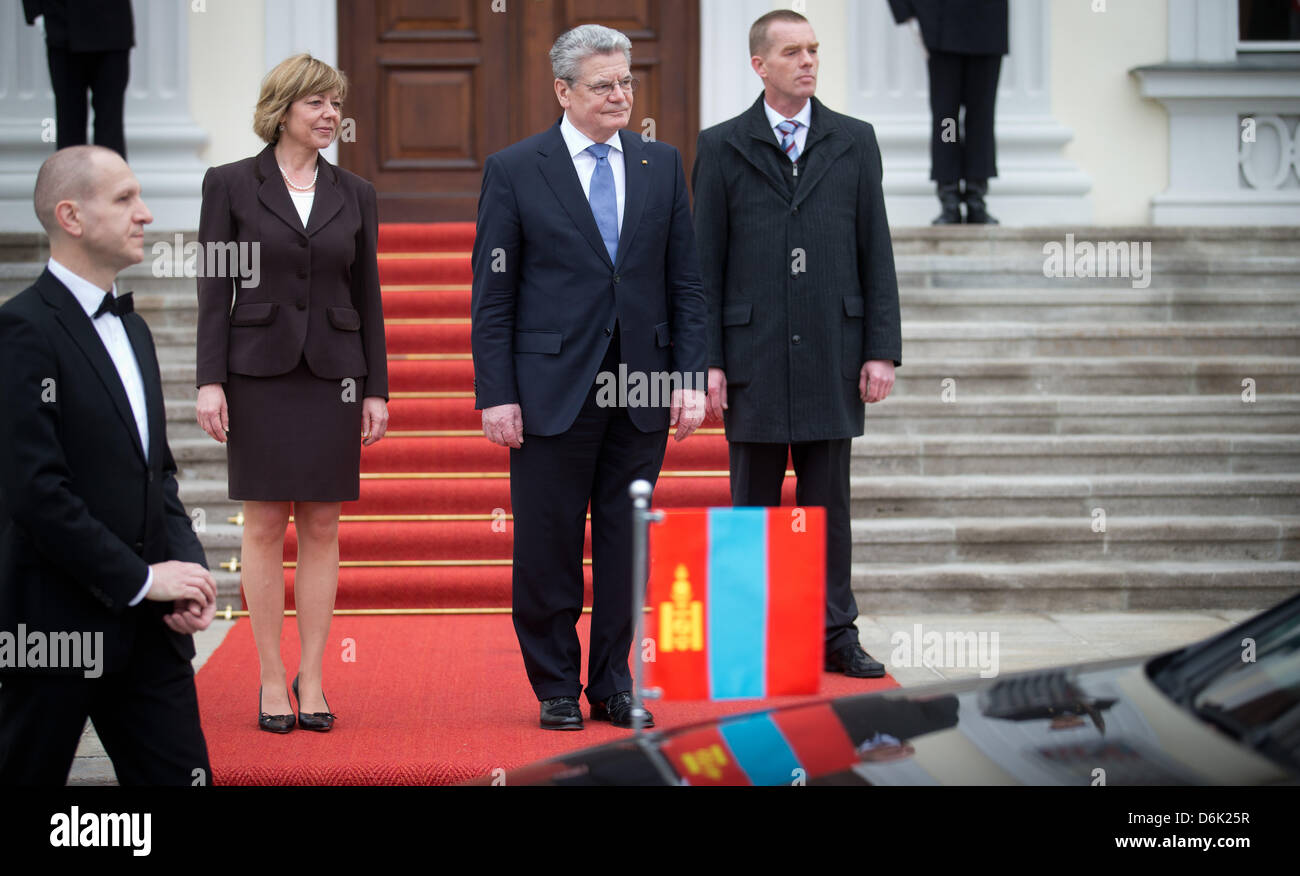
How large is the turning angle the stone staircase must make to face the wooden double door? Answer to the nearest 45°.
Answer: approximately 135° to its right

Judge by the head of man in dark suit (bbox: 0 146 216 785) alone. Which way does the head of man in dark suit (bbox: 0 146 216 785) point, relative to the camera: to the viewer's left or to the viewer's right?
to the viewer's right

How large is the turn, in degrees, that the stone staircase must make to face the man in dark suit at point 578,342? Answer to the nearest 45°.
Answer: approximately 45° to its right

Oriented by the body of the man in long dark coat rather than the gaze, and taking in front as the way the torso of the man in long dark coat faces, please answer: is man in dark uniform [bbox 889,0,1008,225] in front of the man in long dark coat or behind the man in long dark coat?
behind

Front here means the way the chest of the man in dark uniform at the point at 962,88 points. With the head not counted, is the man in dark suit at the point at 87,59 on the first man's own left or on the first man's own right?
on the first man's own right
